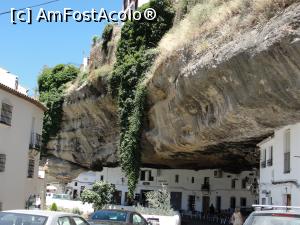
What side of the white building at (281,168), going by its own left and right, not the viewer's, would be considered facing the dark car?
front

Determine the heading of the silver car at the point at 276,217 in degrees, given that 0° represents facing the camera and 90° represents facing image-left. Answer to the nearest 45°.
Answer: approximately 180°

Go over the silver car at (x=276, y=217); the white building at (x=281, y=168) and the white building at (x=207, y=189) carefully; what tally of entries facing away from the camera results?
1

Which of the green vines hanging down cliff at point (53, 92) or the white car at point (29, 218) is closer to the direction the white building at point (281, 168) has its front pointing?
the white car

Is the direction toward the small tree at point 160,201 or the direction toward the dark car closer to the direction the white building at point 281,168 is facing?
the dark car

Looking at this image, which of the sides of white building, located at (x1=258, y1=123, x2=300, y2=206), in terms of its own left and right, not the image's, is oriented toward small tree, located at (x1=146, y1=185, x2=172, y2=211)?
right

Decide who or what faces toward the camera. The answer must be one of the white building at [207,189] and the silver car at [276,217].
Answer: the white building

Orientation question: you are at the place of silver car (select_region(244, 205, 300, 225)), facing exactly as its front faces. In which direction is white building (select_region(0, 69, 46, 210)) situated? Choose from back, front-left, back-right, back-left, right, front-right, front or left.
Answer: front-left

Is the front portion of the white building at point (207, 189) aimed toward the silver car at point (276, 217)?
yes

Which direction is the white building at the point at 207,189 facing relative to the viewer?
toward the camera
